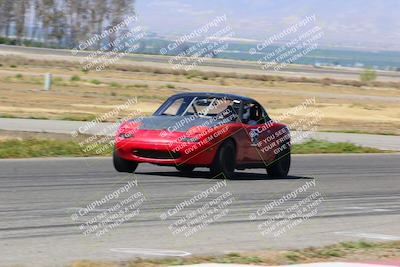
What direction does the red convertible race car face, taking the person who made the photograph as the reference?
facing the viewer and to the left of the viewer
